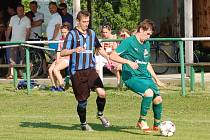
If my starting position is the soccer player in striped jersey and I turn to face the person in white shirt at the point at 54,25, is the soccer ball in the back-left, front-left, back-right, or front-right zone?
back-right

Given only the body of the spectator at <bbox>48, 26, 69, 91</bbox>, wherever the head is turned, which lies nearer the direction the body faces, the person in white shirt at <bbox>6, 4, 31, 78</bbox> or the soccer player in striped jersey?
the soccer player in striped jersey

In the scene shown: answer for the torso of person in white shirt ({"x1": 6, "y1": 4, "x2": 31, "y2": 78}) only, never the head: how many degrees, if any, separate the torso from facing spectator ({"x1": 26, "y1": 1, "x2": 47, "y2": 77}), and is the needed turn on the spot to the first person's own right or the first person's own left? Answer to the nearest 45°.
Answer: approximately 135° to the first person's own left

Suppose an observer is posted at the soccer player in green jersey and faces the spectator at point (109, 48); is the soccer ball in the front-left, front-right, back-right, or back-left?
back-right

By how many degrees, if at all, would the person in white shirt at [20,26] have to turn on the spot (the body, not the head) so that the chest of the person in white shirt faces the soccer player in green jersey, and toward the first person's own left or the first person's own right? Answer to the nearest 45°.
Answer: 0° — they already face them

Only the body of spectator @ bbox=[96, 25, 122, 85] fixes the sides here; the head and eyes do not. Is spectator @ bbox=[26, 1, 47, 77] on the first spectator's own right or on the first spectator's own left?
on the first spectator's own right

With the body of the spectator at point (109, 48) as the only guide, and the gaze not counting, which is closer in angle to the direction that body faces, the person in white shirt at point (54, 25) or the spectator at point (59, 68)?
the spectator

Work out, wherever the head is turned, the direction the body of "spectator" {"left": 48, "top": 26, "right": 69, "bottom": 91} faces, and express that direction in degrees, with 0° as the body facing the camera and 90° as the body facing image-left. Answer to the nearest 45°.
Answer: approximately 45°
